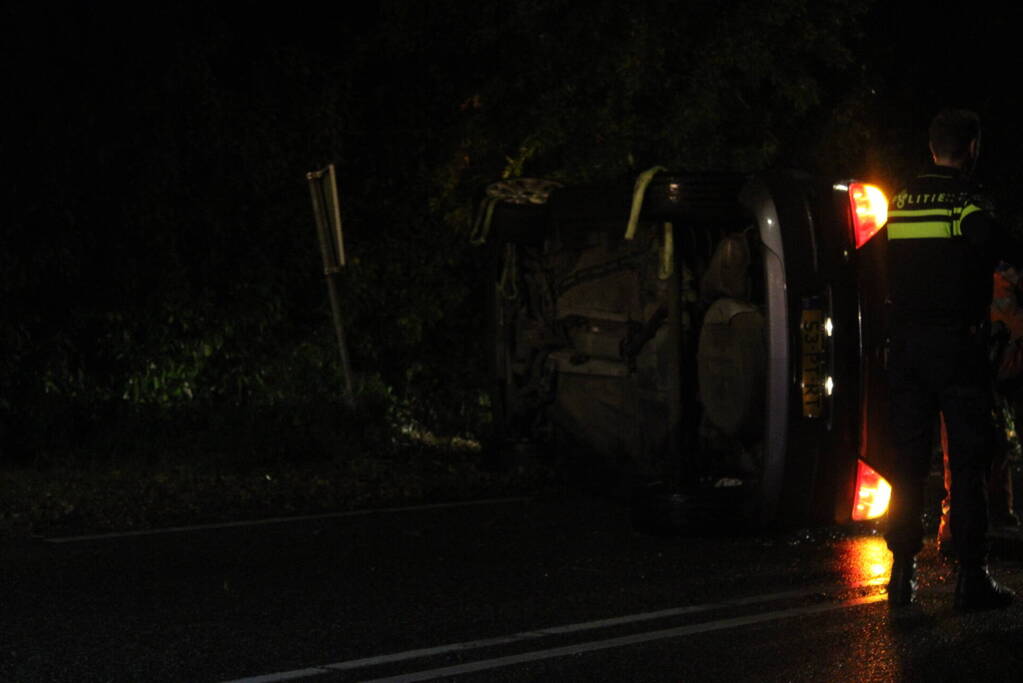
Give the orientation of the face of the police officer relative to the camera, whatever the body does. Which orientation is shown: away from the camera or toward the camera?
away from the camera

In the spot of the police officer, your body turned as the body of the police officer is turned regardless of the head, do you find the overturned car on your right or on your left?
on your left

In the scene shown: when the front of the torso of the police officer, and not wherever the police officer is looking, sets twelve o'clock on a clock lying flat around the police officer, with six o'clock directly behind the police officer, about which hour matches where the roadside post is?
The roadside post is roughly at 9 o'clock from the police officer.

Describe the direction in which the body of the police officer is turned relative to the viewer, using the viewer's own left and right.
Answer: facing away from the viewer and to the right of the viewer
